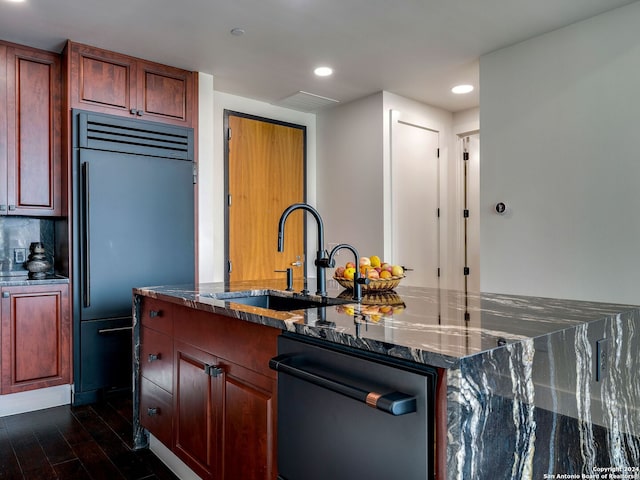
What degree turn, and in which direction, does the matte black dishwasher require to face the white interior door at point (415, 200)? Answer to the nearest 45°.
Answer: approximately 135° to its right

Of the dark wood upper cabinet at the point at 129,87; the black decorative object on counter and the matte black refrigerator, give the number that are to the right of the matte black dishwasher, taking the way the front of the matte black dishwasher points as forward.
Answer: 3

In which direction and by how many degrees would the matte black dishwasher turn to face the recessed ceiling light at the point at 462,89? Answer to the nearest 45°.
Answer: approximately 135° to its right

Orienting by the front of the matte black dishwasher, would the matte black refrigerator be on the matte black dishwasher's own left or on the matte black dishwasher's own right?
on the matte black dishwasher's own right

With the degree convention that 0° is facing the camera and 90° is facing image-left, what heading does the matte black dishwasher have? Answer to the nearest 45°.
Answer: approximately 45°

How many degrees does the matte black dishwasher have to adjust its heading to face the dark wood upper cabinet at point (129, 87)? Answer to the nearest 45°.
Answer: approximately 90° to its right

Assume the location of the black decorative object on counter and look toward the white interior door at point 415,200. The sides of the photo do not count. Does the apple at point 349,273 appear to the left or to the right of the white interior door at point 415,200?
right

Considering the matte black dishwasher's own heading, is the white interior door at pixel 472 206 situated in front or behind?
behind

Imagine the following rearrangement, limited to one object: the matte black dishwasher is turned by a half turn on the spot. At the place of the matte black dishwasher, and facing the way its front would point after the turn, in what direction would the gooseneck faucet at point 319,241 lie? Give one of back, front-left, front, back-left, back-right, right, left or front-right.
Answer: front-left

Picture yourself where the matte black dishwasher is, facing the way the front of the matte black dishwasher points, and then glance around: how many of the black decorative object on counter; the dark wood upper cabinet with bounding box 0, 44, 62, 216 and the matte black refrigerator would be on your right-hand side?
3
